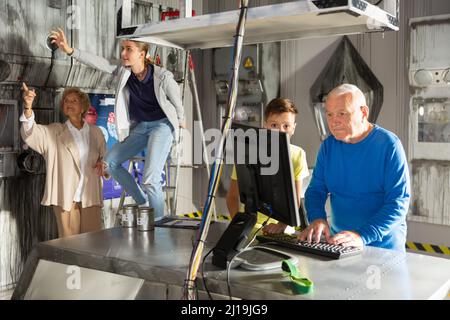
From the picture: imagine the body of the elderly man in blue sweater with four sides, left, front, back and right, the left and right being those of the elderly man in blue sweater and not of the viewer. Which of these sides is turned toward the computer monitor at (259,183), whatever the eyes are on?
front

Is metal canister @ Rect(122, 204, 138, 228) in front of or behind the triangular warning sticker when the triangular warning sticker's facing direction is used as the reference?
in front

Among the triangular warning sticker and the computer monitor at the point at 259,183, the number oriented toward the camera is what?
1

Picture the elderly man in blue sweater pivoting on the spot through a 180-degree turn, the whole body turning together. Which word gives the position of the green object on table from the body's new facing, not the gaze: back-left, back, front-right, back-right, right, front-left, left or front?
back-right

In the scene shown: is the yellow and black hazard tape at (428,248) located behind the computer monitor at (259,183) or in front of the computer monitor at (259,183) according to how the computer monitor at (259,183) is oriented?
in front

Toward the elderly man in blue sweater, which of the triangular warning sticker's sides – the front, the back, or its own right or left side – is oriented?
front

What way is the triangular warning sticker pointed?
toward the camera

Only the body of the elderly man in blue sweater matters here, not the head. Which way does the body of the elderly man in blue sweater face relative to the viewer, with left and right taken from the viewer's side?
facing the viewer and to the left of the viewer

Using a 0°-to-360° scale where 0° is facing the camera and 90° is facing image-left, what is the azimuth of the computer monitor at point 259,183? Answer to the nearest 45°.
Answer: approximately 225°

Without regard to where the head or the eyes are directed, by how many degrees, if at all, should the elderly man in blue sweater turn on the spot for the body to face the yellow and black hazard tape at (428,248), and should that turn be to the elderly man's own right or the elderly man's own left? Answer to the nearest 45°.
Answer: approximately 135° to the elderly man's own right

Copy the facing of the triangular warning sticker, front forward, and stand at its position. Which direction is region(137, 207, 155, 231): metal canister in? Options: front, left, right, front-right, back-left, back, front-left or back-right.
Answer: front

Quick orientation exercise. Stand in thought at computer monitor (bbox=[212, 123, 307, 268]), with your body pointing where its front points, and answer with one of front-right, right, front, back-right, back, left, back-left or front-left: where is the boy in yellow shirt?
front-left
